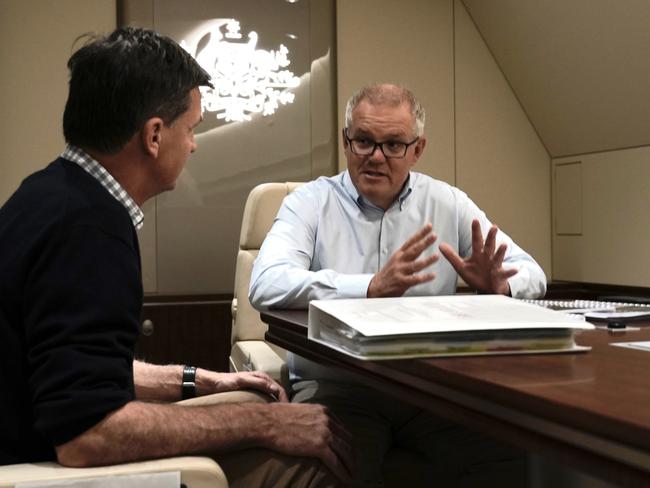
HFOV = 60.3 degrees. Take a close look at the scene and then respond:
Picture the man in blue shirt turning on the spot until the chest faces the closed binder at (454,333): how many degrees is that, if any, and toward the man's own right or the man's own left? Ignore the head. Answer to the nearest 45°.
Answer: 0° — they already face it

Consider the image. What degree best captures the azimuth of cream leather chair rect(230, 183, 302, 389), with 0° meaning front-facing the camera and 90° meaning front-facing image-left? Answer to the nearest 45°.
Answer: approximately 315°

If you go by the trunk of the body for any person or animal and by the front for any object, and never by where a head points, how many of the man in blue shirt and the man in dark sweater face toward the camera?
1

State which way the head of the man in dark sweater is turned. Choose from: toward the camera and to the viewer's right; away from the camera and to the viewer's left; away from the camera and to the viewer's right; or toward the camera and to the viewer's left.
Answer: away from the camera and to the viewer's right

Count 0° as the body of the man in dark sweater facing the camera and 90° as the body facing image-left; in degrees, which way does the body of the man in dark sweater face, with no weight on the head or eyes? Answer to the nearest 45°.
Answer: approximately 225°

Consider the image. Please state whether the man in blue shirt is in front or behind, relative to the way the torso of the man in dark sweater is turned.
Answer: in front

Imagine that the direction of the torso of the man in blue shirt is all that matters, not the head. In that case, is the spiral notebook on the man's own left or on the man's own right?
on the man's own left

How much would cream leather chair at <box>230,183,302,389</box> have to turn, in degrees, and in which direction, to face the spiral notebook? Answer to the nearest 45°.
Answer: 0° — it already faces it

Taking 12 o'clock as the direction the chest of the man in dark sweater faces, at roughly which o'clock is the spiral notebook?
The spiral notebook is roughly at 1 o'clock from the man in dark sweater.
